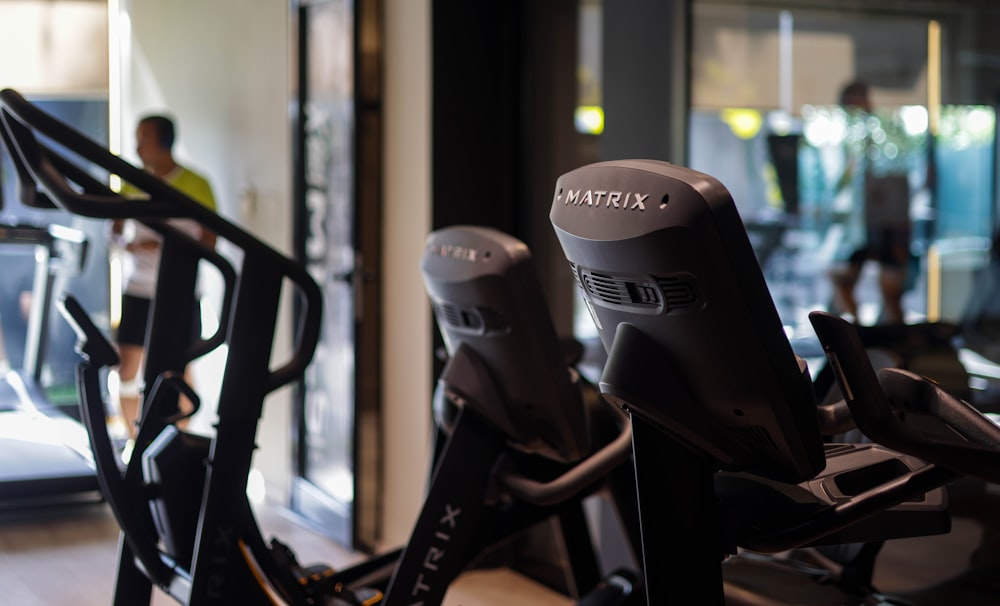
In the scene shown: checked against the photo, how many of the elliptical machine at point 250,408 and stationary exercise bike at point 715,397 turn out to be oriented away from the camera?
0

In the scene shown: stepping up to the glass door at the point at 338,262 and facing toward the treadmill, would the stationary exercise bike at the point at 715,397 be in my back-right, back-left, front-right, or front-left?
back-left

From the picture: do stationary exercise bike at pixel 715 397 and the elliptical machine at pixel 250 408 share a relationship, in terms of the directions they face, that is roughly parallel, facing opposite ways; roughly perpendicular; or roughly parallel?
roughly parallel
